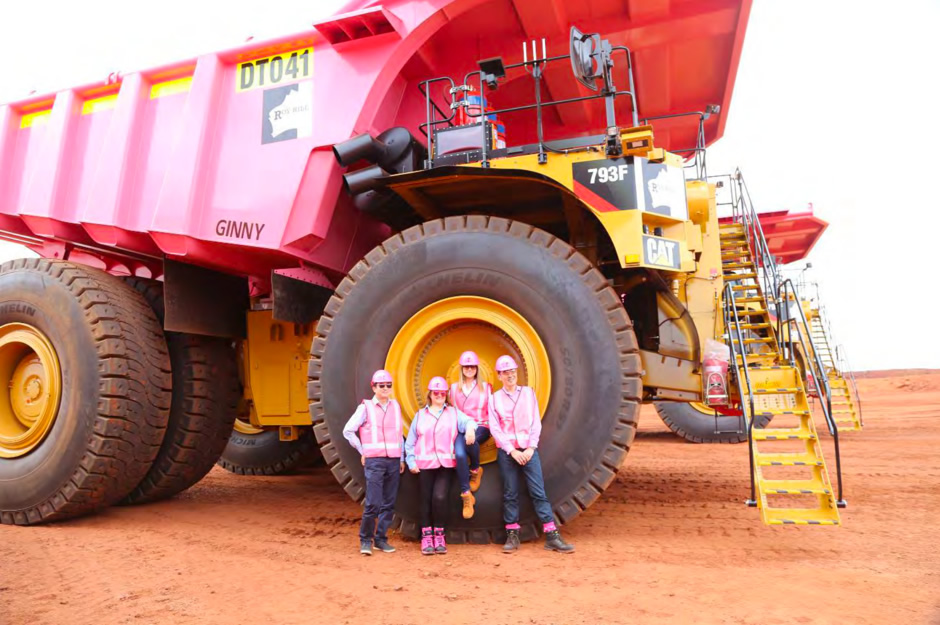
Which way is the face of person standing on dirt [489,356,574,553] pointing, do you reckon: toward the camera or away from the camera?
toward the camera

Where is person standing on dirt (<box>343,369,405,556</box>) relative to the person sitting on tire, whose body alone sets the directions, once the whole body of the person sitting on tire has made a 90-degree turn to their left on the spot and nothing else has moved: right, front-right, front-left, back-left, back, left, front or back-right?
back

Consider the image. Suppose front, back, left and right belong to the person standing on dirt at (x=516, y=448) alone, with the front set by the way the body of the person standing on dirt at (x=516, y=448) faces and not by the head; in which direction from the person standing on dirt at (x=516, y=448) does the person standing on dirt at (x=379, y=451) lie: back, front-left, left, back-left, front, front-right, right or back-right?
right

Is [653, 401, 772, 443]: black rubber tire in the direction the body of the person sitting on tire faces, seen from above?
no

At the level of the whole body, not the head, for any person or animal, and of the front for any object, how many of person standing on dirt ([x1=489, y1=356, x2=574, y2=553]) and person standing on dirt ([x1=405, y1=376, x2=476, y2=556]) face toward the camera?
2

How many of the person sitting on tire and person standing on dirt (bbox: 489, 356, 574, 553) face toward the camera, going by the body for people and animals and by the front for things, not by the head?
2

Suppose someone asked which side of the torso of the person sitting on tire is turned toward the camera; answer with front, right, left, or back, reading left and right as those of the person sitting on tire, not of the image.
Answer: front

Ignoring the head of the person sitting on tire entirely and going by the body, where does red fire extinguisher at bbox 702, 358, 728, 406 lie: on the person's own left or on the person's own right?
on the person's own left

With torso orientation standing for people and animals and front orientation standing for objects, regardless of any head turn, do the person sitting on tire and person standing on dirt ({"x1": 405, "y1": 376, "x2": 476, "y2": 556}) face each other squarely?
no

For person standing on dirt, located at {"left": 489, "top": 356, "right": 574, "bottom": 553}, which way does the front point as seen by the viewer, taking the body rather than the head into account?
toward the camera

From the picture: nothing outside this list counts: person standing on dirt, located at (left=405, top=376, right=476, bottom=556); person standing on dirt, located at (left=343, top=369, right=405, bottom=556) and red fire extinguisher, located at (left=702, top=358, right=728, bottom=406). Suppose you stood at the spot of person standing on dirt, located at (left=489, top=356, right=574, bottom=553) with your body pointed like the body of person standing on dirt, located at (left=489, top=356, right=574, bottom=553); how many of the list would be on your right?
2

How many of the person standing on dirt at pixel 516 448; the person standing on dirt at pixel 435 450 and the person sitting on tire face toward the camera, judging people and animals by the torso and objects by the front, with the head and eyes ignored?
3

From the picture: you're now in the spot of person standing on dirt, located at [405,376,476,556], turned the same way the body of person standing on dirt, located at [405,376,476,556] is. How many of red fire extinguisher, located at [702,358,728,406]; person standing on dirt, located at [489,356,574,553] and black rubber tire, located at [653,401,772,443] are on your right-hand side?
0

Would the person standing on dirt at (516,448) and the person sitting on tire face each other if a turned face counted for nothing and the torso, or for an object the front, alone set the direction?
no

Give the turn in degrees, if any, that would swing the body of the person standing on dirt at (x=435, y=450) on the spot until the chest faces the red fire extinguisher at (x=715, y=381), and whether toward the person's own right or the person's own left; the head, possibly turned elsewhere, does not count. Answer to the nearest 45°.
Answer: approximately 90° to the person's own left

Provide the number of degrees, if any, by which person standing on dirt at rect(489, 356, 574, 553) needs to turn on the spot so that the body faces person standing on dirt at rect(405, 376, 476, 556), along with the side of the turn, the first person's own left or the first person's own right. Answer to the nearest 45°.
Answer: approximately 90° to the first person's own right

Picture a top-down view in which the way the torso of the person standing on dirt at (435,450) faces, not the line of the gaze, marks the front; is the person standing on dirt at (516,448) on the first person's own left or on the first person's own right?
on the first person's own left

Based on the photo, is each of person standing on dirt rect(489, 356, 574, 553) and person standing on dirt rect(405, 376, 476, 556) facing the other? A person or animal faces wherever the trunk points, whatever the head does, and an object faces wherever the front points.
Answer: no

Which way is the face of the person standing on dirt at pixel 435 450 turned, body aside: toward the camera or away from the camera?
toward the camera

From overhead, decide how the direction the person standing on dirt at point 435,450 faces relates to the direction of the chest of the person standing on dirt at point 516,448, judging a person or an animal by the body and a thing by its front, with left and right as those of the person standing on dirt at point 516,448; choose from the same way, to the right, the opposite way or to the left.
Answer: the same way

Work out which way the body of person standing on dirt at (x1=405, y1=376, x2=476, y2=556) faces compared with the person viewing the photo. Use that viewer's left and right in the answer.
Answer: facing the viewer
